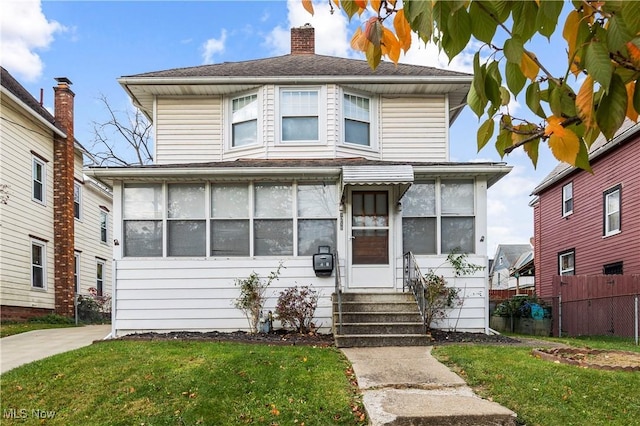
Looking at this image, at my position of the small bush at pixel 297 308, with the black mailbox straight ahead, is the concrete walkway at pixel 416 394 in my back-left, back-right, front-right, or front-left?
back-right

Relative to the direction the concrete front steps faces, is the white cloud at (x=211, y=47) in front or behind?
behind

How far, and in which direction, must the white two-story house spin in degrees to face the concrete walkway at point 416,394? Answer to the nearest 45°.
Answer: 0° — it already faces it

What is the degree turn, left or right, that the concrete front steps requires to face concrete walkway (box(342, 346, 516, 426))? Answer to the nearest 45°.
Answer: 0° — it already faces it

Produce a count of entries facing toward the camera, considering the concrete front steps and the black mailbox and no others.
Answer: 2

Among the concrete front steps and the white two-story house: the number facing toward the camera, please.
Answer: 2

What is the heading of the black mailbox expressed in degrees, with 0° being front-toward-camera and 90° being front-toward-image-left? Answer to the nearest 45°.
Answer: approximately 0°

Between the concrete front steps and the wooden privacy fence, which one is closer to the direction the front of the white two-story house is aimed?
the concrete front steps
